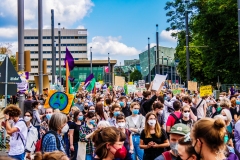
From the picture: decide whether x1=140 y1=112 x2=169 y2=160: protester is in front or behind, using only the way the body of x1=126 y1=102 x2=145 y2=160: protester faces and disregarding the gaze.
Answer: in front

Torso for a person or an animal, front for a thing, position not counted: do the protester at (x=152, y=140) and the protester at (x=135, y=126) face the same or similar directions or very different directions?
same or similar directions

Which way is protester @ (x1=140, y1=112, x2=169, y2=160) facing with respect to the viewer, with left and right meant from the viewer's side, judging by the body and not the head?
facing the viewer

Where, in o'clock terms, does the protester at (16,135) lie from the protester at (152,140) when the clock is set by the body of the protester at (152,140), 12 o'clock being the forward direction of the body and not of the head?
the protester at (16,135) is roughly at 3 o'clock from the protester at (152,140).

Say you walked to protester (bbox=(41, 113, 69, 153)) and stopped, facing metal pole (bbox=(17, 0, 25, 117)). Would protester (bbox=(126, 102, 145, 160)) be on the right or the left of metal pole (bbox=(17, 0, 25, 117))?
right

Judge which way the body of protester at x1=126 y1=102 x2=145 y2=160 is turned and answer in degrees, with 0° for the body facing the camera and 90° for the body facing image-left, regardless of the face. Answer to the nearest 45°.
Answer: approximately 0°

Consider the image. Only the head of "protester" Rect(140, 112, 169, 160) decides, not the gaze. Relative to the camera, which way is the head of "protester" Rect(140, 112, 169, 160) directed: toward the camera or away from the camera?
toward the camera
